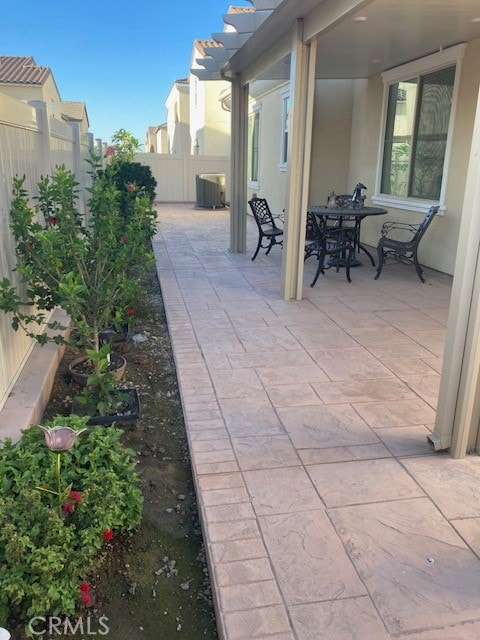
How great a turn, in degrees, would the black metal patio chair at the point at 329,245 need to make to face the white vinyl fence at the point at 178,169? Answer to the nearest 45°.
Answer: approximately 90° to its left

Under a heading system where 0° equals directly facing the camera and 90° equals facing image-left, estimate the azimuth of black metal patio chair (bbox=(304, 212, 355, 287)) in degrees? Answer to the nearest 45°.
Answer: approximately 225°

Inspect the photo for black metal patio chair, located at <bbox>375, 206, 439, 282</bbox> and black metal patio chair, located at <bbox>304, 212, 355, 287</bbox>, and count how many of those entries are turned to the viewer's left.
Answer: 1

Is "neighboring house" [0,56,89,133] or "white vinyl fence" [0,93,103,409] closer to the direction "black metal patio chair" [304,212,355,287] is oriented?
the neighboring house

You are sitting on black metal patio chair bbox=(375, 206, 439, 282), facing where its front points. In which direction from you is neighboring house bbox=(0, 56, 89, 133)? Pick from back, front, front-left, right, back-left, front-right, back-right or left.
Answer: front-right

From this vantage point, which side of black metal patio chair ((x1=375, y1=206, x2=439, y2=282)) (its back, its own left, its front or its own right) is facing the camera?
left

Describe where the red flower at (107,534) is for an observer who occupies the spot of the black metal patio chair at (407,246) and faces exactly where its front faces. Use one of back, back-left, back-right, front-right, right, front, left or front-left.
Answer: left

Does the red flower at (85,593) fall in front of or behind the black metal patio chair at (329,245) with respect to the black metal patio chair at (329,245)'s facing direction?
behind

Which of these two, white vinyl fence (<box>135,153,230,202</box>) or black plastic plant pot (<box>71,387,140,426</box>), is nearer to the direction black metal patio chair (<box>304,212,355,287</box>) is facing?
the white vinyl fence

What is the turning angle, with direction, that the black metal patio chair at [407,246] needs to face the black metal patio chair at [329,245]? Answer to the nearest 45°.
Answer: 0° — it already faces it
